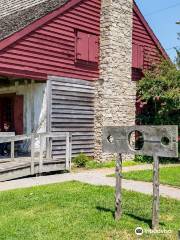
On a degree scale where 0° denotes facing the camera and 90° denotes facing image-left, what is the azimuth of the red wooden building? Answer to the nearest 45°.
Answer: approximately 45°

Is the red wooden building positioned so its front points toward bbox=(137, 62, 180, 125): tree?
no
